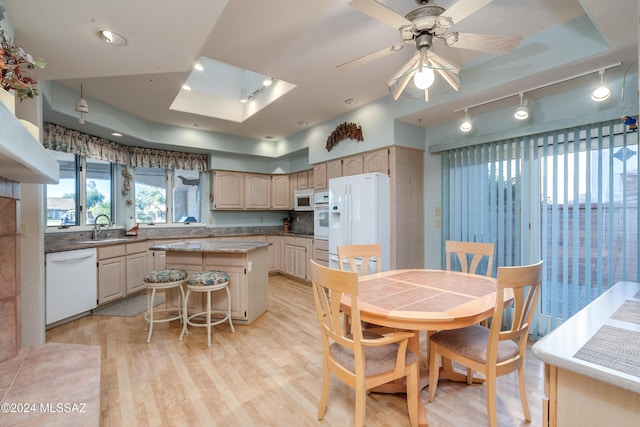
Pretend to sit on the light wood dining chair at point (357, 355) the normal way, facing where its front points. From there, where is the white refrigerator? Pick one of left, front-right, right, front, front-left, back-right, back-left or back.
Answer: front-left

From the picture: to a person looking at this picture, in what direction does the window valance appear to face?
facing the viewer and to the right of the viewer

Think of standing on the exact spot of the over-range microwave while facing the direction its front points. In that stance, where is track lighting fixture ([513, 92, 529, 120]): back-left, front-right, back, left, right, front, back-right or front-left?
left

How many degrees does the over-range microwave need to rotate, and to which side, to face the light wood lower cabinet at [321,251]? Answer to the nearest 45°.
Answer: approximately 45° to its left

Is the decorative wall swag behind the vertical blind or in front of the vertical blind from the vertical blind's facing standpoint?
in front

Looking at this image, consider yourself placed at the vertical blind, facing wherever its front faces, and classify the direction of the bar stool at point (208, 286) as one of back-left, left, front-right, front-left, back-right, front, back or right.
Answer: front

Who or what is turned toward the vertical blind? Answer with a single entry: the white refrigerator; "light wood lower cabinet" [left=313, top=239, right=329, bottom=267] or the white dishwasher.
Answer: the white dishwasher

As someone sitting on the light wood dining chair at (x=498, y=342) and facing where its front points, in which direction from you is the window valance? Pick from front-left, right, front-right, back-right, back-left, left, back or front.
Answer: front-left

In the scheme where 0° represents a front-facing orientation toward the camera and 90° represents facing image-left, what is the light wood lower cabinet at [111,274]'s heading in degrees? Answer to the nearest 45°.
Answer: approximately 315°

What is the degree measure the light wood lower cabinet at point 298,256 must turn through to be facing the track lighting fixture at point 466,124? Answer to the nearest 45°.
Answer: approximately 90° to its left

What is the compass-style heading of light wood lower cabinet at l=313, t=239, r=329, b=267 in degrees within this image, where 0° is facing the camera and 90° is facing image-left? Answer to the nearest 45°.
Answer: approximately 45°
